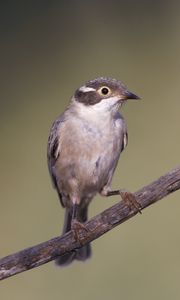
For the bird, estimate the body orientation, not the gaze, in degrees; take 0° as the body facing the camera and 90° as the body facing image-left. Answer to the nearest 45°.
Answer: approximately 315°
